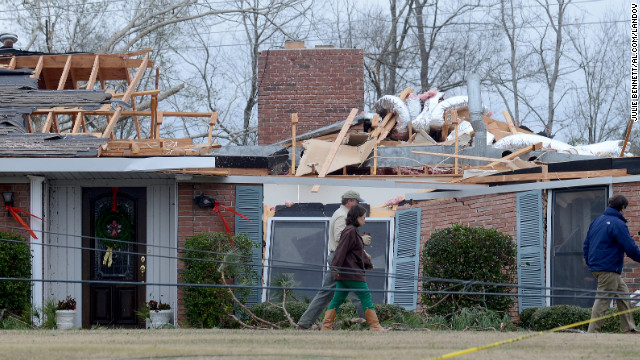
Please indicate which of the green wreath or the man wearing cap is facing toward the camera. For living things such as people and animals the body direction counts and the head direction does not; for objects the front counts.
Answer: the green wreath

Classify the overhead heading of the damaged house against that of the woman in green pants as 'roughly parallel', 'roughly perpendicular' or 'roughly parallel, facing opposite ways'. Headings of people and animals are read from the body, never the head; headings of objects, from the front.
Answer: roughly perpendicular

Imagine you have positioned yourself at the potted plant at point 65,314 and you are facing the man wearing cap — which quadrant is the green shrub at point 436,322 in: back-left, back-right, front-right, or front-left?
front-left

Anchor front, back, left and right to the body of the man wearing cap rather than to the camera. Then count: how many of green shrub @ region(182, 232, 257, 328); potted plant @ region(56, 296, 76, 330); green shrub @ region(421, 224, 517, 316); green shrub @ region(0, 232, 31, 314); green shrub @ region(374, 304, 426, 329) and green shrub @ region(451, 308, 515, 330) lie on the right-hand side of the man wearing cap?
0

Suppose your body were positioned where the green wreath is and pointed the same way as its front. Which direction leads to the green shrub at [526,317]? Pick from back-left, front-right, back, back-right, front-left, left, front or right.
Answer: front-left

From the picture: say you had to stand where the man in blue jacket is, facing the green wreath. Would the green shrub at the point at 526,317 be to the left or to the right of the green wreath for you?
right

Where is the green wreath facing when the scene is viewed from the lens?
facing the viewer

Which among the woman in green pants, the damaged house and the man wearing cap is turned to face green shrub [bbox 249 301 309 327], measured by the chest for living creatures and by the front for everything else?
the damaged house

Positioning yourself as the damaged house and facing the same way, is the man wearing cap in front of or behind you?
in front

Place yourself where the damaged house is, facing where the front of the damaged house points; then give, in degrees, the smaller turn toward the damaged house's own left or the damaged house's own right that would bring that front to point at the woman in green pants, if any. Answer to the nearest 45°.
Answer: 0° — it already faces them

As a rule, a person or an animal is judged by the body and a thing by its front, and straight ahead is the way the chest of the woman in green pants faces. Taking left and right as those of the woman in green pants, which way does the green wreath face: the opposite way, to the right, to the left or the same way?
to the right

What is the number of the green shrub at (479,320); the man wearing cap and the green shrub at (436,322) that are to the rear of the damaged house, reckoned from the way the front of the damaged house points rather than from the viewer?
0

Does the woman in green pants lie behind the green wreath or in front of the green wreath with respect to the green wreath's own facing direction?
in front

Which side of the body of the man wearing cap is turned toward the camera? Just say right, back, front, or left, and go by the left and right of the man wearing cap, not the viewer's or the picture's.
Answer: right

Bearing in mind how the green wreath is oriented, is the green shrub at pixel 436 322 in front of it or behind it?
in front
